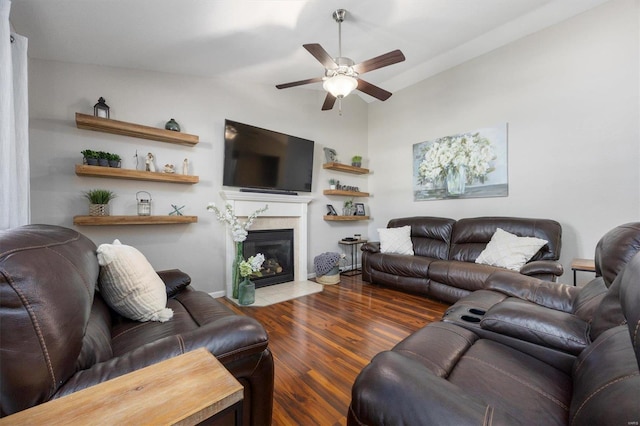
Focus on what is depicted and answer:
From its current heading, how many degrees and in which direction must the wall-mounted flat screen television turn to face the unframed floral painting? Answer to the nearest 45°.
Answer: approximately 45° to its left

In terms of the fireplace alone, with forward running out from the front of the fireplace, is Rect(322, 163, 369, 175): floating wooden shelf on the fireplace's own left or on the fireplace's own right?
on the fireplace's own left

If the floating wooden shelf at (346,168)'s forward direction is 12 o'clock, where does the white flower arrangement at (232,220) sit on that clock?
The white flower arrangement is roughly at 3 o'clock from the floating wooden shelf.

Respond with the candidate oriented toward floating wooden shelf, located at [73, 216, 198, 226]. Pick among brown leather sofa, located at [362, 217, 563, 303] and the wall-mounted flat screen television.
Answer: the brown leather sofa

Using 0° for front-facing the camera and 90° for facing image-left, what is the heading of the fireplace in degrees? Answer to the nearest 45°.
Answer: approximately 315°

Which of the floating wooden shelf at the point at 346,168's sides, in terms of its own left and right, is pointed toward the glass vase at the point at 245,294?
right

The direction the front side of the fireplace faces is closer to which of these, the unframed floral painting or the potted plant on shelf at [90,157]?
the unframed floral painting

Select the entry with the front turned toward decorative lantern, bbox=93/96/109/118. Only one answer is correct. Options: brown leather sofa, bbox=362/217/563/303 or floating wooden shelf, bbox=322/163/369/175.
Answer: the brown leather sofa

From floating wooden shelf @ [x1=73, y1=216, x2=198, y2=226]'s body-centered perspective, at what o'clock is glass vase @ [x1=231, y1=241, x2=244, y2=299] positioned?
The glass vase is roughly at 9 o'clock from the floating wooden shelf.
